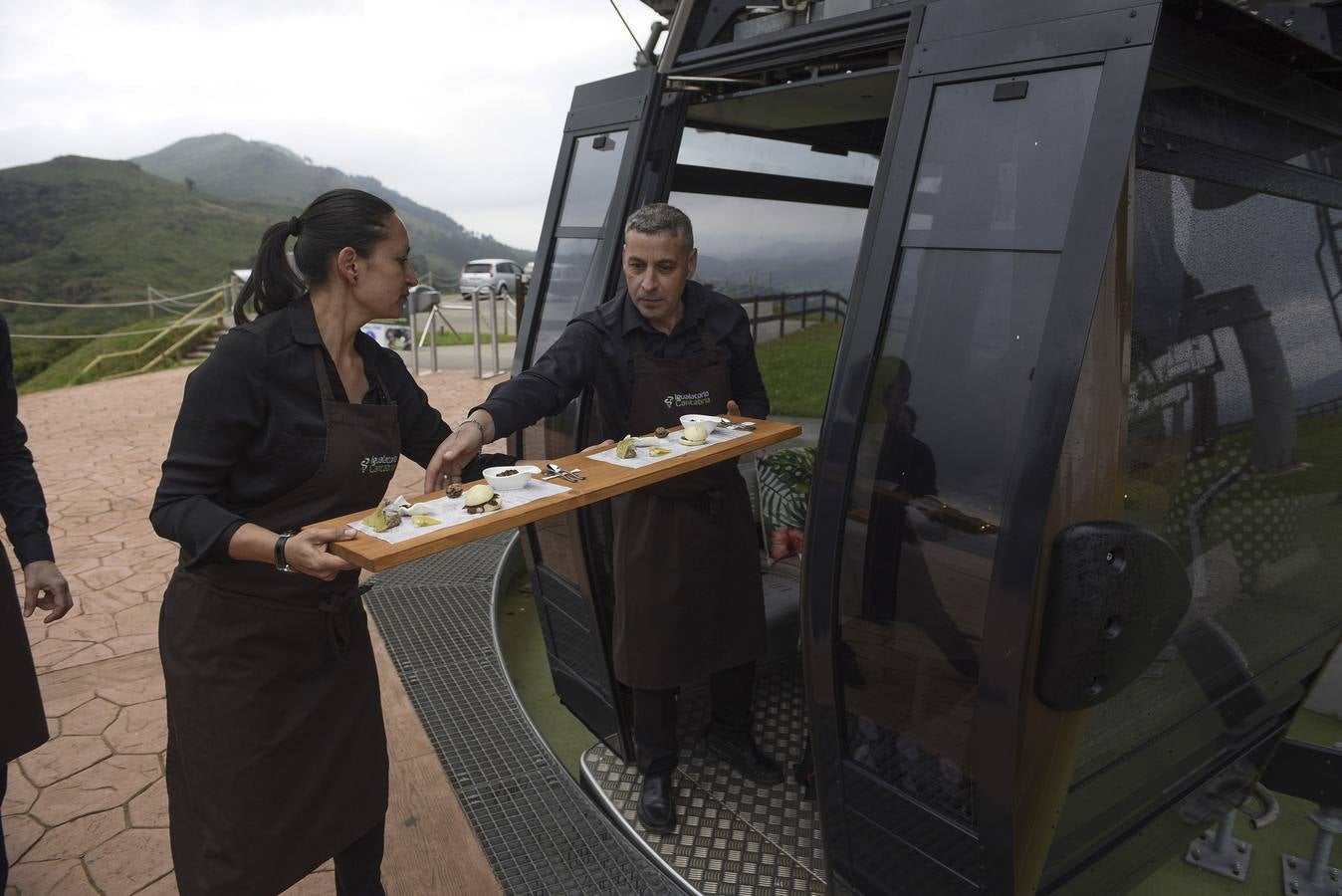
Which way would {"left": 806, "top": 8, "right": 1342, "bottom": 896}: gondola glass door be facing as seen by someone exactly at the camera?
facing the viewer and to the left of the viewer

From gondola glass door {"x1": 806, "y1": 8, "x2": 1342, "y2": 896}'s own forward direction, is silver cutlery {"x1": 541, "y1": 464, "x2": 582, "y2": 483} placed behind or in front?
in front

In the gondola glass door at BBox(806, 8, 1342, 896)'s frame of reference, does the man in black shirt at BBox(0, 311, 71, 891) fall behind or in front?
in front

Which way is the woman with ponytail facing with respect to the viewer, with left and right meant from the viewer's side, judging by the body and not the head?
facing the viewer and to the right of the viewer

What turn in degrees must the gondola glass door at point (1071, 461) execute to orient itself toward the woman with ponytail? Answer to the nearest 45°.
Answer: approximately 45° to its right

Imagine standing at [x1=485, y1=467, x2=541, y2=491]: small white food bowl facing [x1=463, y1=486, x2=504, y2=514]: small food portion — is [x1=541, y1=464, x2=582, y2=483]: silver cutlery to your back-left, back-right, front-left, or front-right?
back-left

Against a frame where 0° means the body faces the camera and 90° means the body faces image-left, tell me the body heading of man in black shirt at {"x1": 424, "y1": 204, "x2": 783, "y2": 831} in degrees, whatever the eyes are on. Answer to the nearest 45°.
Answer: approximately 0°

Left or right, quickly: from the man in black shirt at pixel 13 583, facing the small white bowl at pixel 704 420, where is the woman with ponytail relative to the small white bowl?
right

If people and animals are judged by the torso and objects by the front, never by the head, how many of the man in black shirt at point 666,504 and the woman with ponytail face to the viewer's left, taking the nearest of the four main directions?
0

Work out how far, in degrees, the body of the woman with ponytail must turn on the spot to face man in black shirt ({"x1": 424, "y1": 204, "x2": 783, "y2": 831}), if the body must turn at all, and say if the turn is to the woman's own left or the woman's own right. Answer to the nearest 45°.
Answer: approximately 45° to the woman's own left

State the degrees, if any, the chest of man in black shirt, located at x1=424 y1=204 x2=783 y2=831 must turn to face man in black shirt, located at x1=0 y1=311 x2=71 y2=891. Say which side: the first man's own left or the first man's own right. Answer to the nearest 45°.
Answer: approximately 90° to the first man's own right

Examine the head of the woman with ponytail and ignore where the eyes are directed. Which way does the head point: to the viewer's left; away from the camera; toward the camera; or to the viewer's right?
to the viewer's right

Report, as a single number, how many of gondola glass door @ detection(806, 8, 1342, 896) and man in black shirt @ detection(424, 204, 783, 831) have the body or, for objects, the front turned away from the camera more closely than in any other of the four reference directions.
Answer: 0

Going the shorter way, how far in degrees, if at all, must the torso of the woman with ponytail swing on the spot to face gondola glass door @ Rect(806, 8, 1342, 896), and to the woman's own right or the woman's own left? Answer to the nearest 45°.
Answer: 0° — they already face it
